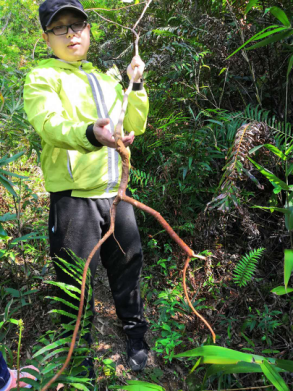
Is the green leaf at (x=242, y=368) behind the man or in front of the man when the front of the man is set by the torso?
in front

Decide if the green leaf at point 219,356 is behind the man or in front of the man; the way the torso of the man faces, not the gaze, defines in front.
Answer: in front

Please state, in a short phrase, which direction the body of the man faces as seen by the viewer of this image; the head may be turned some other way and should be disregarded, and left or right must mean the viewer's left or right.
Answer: facing the viewer and to the right of the viewer

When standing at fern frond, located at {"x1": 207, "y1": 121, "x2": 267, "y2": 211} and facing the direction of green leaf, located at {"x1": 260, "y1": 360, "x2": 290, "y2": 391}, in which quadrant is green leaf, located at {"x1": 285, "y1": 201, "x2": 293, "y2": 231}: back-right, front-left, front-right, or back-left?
front-left

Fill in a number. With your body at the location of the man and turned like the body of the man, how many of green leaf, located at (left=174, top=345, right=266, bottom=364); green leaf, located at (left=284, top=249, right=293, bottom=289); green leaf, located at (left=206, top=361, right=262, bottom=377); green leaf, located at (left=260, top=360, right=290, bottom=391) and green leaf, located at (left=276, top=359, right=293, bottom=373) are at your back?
0

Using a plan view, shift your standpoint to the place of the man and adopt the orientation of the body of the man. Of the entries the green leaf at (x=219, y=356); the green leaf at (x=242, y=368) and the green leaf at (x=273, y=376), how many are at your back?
0
